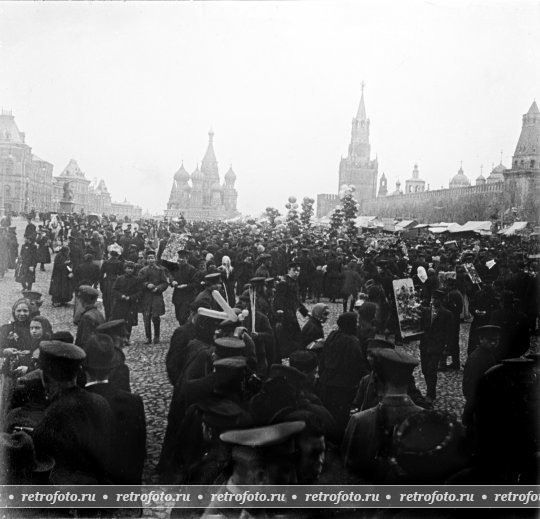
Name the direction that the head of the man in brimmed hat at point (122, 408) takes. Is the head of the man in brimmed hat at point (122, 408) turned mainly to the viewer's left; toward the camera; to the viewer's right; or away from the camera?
away from the camera

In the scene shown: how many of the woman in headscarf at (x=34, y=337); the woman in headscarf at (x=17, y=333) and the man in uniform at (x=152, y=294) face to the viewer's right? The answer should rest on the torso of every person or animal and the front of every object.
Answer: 0

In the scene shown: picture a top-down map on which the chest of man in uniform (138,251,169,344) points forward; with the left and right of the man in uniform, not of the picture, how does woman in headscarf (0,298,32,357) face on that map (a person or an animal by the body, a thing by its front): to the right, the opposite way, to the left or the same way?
the same way

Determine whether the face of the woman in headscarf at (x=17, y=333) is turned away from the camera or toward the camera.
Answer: toward the camera

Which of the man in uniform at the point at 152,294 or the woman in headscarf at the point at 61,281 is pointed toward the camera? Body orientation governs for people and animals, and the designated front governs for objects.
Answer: the man in uniform

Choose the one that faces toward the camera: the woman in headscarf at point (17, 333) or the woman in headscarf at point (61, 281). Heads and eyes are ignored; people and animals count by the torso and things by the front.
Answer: the woman in headscarf at point (17, 333)

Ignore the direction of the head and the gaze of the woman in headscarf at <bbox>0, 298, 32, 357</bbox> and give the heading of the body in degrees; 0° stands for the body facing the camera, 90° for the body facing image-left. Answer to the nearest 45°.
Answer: approximately 0°

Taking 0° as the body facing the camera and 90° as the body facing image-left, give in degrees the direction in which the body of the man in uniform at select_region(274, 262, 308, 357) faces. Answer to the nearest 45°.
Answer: approximately 315°

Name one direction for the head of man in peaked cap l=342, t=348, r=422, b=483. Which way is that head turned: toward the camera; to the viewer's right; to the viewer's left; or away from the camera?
away from the camera

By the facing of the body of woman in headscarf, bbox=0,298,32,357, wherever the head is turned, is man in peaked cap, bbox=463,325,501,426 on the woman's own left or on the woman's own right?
on the woman's own left

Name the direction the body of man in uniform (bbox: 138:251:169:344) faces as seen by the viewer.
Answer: toward the camera
